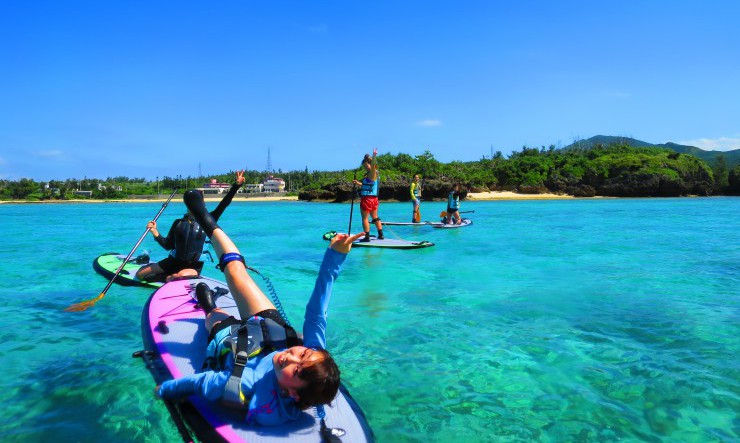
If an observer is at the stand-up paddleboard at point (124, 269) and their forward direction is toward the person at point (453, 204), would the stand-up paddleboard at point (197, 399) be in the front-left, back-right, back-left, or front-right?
back-right

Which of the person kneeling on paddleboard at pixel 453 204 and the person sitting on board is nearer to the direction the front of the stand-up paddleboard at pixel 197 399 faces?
the person sitting on board

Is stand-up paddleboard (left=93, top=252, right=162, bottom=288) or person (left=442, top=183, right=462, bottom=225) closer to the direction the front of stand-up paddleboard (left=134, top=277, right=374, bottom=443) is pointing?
the stand-up paddleboard

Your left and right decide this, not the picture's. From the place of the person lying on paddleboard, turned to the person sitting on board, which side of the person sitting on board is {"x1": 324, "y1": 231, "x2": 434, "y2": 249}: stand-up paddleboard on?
right

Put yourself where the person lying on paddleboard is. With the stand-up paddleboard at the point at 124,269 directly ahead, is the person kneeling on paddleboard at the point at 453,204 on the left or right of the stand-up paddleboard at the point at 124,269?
right

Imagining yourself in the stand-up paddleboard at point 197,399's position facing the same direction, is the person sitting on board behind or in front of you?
in front

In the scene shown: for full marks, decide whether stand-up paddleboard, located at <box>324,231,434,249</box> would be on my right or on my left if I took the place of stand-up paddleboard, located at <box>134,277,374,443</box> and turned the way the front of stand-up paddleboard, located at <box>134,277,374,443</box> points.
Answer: on my right

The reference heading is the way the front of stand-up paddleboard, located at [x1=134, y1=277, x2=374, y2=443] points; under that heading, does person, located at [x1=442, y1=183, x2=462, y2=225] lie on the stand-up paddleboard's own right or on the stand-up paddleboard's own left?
on the stand-up paddleboard's own right

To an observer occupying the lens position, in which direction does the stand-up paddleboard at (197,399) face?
facing away from the viewer and to the left of the viewer

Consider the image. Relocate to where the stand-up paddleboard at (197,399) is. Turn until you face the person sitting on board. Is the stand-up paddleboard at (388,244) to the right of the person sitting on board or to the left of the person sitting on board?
right
